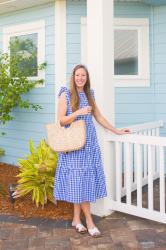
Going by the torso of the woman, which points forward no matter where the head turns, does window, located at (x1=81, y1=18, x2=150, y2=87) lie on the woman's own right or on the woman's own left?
on the woman's own left

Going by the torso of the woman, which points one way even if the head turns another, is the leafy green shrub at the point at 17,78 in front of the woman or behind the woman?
behind

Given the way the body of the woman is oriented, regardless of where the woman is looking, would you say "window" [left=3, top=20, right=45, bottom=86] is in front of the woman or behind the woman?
behind

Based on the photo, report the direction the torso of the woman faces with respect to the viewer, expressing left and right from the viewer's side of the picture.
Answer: facing the viewer and to the right of the viewer

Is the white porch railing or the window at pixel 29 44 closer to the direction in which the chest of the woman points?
the white porch railing

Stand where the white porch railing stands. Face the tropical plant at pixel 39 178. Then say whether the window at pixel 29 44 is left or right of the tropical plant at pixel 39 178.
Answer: right
